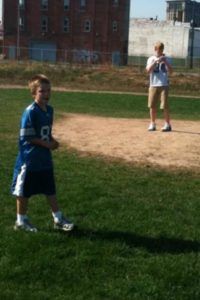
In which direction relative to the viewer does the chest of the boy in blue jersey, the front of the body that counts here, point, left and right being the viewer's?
facing the viewer and to the right of the viewer
